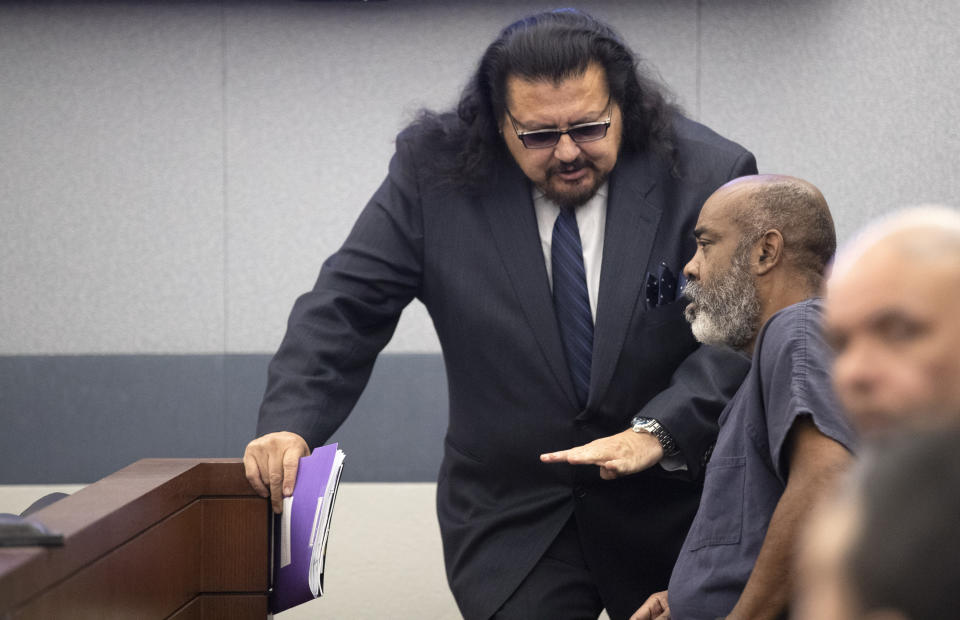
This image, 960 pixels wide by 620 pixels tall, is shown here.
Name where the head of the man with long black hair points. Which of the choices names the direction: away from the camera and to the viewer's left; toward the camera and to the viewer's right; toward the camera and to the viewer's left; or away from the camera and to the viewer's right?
toward the camera and to the viewer's right

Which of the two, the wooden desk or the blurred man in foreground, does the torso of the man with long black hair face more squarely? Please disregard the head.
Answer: the blurred man in foreground

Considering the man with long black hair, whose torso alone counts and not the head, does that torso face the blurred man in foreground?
yes

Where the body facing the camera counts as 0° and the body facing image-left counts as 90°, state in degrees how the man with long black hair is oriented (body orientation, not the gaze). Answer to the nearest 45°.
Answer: approximately 0°

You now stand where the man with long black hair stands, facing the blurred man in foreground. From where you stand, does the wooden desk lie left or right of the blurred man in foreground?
right

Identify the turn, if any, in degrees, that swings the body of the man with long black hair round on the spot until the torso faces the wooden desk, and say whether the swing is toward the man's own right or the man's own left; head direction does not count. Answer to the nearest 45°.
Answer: approximately 45° to the man's own right
